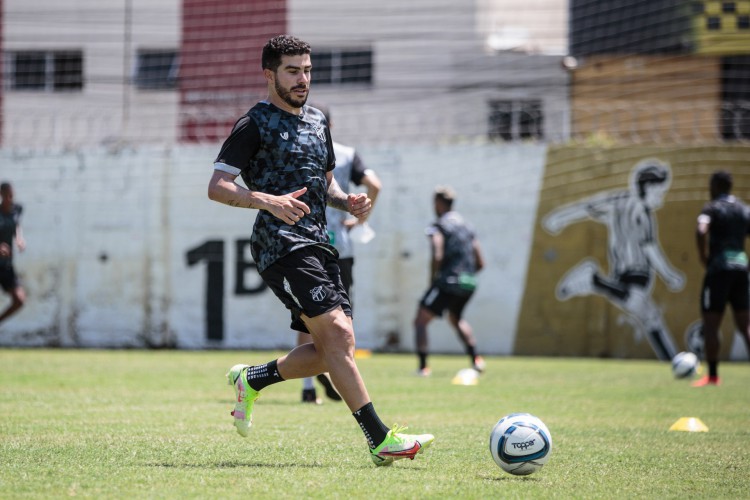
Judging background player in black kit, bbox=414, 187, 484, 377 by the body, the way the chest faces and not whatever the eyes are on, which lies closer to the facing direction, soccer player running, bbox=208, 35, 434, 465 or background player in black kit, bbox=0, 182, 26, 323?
the background player in black kit

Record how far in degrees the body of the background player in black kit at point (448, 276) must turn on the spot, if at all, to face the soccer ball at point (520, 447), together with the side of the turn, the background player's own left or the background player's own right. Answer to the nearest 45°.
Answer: approximately 135° to the background player's own left

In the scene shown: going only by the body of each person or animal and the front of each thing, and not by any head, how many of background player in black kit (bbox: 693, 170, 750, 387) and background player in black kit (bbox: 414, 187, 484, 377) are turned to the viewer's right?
0

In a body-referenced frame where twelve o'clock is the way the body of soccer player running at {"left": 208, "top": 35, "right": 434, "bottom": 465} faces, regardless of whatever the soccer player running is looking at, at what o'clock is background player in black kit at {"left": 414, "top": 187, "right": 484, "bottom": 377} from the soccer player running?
The background player in black kit is roughly at 8 o'clock from the soccer player running.

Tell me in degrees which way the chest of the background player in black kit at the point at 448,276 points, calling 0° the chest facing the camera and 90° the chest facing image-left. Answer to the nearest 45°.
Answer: approximately 135°

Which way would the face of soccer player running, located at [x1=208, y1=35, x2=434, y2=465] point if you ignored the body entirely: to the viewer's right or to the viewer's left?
to the viewer's right

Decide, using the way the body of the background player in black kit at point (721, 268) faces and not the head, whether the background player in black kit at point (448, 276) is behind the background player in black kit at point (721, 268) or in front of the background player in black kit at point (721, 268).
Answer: in front

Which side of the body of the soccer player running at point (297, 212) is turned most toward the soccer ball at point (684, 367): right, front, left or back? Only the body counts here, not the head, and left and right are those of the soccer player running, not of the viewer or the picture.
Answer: left

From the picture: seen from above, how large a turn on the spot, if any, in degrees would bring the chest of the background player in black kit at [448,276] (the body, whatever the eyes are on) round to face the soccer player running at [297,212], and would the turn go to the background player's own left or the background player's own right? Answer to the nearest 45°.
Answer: approximately 135° to the background player's own left
